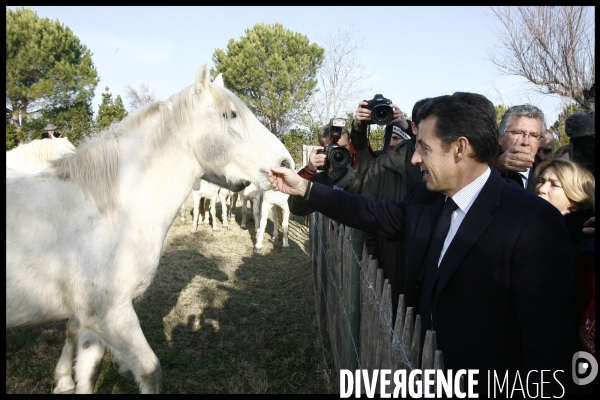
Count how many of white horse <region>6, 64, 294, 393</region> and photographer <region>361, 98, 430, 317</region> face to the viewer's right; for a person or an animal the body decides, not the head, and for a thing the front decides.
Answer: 1

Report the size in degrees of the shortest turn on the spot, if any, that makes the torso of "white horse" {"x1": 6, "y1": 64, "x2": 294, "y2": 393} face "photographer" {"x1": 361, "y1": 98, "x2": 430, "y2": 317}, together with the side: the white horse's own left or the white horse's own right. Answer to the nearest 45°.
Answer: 0° — it already faces them

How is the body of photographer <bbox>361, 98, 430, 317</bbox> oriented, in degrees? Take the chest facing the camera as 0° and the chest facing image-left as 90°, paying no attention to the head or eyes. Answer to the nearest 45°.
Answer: approximately 45°

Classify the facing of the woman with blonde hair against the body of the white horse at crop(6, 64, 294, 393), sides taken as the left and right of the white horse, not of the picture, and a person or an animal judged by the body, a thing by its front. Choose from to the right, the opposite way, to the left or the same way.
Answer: the opposite way

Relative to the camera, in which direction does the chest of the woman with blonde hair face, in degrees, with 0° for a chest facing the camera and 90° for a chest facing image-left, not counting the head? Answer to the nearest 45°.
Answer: approximately 45°

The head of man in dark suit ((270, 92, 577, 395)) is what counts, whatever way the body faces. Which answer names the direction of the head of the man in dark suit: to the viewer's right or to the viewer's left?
to the viewer's left

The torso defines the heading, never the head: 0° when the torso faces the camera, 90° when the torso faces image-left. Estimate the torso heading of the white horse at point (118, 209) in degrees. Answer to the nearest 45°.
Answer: approximately 270°

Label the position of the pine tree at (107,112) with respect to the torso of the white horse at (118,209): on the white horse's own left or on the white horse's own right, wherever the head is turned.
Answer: on the white horse's own left
